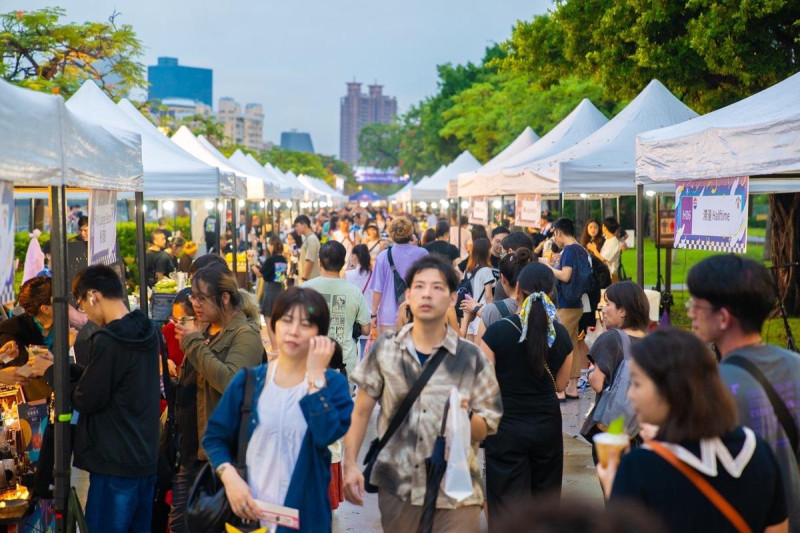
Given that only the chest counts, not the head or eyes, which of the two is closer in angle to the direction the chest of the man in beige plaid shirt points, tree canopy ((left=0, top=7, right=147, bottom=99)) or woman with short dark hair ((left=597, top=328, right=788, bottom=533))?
the woman with short dark hair

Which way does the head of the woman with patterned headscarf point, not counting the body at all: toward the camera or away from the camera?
away from the camera

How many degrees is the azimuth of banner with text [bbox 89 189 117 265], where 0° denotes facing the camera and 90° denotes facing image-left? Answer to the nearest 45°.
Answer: approximately 315°

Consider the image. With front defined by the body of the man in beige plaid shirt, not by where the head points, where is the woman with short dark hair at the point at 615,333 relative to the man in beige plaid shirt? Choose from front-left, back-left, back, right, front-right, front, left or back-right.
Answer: back-left

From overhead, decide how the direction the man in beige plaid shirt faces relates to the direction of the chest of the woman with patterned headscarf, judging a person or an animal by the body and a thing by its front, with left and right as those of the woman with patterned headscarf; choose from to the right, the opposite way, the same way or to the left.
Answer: the opposite way

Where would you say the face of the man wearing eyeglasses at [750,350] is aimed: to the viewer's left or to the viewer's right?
to the viewer's left

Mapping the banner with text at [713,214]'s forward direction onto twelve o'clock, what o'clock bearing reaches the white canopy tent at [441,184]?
The white canopy tent is roughly at 4 o'clock from the banner with text.

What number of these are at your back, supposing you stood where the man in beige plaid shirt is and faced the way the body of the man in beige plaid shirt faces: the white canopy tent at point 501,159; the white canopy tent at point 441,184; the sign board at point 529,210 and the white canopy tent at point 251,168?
4

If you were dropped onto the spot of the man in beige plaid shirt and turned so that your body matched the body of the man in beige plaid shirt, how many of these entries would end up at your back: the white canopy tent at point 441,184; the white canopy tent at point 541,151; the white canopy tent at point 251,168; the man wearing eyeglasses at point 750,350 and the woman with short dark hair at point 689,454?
3

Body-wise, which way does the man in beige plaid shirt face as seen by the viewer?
toward the camera

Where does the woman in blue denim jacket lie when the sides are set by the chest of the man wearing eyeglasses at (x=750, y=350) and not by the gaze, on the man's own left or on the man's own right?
on the man's own left

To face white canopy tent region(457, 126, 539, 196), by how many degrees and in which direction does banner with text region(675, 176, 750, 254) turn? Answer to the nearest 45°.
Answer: approximately 135° to its right

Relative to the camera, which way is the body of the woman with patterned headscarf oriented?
away from the camera

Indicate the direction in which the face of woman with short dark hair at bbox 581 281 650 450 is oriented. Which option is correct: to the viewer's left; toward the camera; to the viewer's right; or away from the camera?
to the viewer's left
